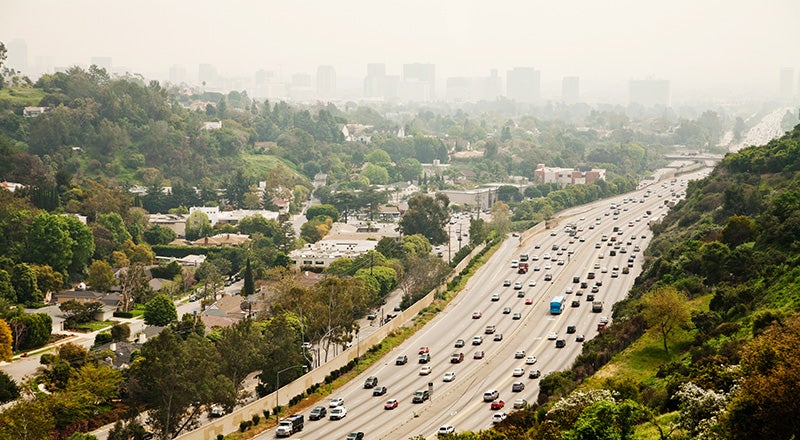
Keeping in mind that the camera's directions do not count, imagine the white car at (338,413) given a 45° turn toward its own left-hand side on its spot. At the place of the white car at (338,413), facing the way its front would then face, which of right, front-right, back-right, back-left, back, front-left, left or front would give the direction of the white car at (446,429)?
front-left

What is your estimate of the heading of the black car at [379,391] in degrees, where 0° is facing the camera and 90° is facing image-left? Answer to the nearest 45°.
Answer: approximately 45°

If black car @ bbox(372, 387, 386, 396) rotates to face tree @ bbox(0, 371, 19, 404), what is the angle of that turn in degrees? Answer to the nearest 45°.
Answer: approximately 45° to its right

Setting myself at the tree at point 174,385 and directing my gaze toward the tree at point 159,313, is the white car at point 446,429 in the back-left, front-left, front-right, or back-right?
back-right

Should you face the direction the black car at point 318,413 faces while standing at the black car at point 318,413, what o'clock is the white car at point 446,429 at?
The white car is roughly at 9 o'clock from the black car.

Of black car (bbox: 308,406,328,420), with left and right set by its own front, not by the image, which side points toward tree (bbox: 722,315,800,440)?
left

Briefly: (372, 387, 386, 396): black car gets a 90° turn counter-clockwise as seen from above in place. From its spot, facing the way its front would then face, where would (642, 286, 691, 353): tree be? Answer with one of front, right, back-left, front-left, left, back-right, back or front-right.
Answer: front-left

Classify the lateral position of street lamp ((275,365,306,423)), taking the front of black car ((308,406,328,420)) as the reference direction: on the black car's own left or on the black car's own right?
on the black car's own right

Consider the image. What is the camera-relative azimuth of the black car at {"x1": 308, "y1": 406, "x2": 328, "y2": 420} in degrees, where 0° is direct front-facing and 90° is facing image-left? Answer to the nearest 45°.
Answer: approximately 45°

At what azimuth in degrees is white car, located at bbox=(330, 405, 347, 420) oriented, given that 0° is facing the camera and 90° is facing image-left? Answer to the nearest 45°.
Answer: approximately 45°
